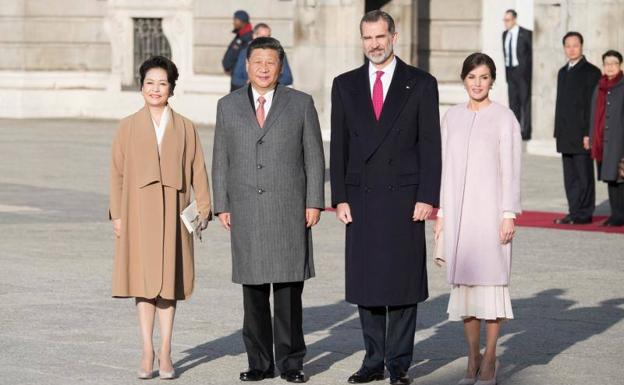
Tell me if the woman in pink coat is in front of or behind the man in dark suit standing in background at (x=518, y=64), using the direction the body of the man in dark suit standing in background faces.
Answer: in front

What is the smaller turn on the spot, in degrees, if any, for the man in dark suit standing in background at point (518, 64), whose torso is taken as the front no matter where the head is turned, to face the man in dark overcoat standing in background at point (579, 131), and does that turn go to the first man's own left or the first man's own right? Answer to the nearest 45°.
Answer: approximately 45° to the first man's own left

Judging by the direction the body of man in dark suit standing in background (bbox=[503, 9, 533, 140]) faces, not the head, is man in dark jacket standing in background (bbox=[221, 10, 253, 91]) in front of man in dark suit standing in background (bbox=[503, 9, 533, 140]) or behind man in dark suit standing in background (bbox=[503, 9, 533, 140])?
in front

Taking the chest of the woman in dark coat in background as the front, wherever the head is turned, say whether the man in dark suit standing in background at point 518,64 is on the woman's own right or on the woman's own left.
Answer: on the woman's own right

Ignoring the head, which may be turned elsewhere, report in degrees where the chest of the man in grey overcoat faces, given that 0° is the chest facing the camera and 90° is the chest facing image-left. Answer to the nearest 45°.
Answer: approximately 0°

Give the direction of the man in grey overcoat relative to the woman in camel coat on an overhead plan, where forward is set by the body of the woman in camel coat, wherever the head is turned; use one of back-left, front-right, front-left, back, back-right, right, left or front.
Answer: left

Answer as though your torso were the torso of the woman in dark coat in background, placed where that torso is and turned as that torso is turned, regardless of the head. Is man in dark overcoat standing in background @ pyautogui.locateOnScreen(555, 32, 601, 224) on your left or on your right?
on your right

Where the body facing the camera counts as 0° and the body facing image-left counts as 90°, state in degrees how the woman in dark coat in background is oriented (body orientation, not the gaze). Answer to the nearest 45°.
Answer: approximately 45°

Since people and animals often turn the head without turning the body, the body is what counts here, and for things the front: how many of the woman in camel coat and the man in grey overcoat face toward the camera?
2

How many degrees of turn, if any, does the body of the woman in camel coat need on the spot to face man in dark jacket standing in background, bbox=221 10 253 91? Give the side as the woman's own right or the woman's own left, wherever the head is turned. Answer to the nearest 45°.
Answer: approximately 180°
